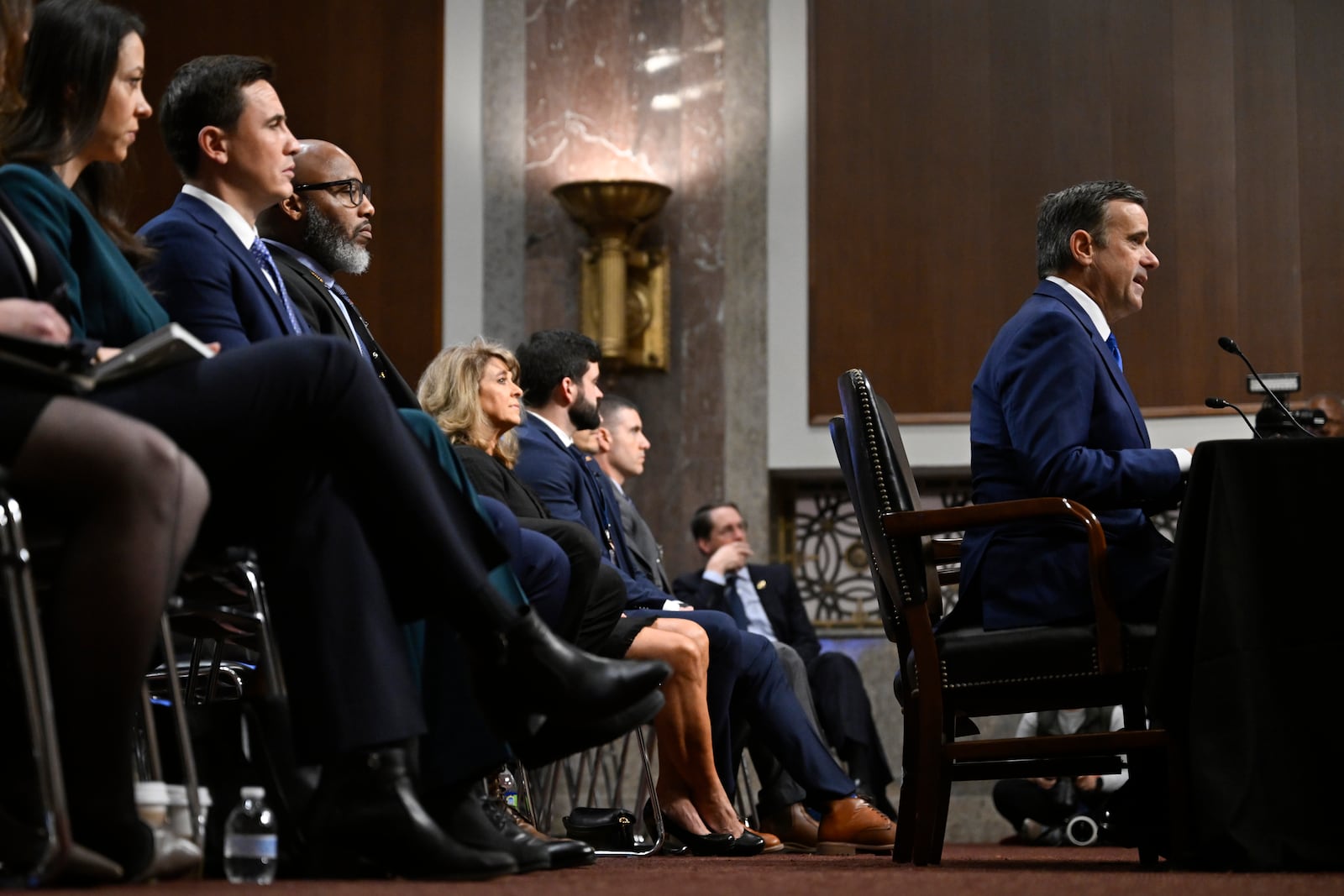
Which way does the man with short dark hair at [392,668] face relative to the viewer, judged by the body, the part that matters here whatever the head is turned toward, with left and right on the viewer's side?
facing to the right of the viewer

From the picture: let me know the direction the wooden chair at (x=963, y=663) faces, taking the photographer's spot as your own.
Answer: facing to the right of the viewer

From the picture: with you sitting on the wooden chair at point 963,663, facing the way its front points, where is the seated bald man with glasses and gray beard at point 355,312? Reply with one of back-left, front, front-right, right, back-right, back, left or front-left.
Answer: back

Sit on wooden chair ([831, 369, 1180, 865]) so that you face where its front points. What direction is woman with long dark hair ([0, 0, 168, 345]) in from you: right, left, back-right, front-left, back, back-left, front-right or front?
back-right

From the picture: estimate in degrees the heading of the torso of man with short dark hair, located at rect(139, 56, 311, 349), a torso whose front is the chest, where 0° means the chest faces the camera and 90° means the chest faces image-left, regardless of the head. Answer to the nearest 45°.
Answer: approximately 270°

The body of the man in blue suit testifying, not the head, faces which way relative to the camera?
to the viewer's right

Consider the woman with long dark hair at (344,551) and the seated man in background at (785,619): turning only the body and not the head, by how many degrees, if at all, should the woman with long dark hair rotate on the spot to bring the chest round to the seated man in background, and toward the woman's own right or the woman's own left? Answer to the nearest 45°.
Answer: approximately 45° to the woman's own left

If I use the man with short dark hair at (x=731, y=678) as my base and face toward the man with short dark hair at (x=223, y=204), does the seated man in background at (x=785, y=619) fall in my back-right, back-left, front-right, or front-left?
back-right

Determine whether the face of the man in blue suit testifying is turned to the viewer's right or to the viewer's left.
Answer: to the viewer's right

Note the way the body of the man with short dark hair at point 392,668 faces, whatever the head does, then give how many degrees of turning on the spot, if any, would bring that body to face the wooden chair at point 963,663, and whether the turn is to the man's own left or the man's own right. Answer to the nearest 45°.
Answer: approximately 45° to the man's own left

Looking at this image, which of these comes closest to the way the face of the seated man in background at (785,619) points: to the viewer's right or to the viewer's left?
to the viewer's right

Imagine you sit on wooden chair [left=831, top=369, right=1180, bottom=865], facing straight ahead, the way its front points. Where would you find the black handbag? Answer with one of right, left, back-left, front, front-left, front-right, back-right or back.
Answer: back-left

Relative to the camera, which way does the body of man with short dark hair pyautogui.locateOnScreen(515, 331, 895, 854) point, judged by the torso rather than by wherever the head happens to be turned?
to the viewer's right

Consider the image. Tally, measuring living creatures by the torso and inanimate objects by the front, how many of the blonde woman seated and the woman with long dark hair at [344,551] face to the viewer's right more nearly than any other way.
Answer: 2

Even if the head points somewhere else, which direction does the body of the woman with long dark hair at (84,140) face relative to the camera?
to the viewer's right
